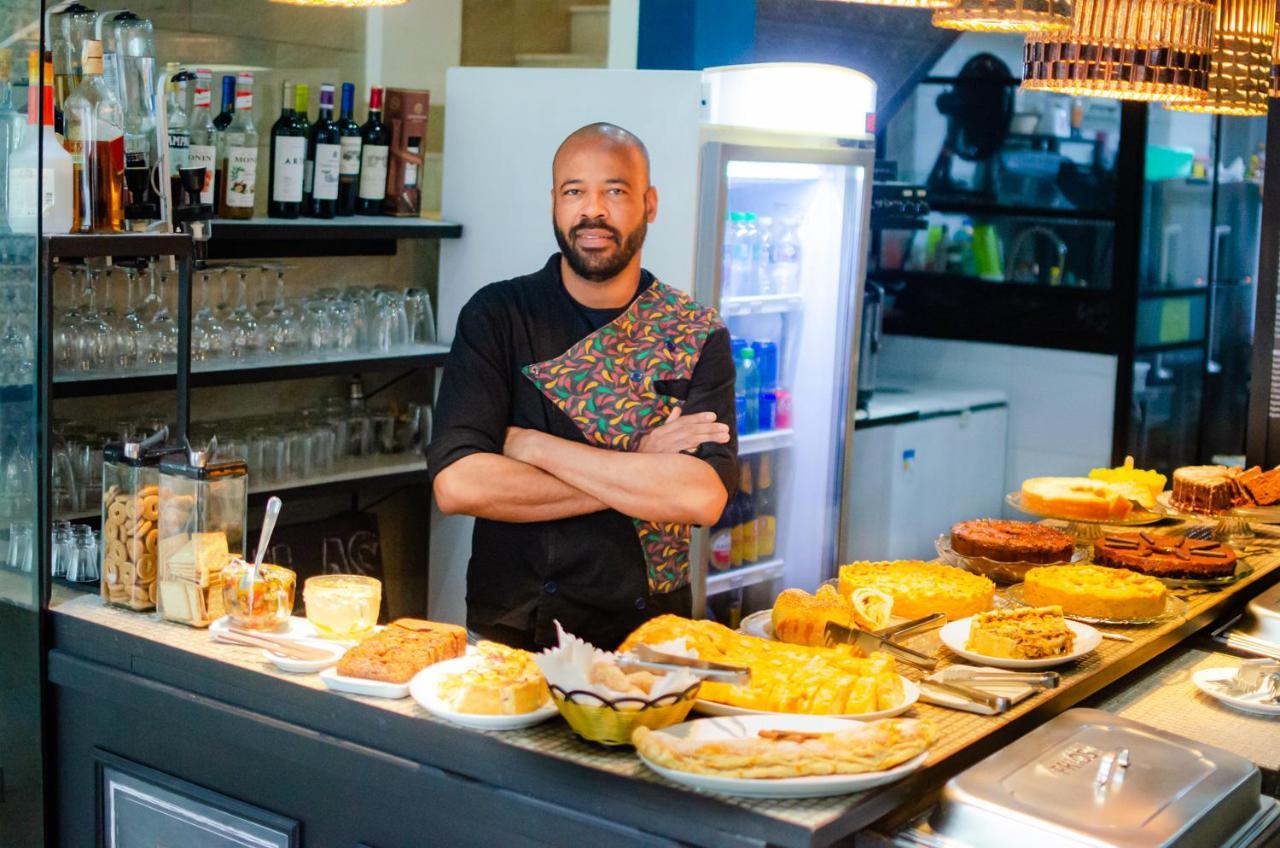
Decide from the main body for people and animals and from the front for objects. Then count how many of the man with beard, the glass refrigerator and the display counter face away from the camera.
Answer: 0

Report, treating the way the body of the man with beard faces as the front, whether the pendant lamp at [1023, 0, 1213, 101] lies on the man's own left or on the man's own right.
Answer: on the man's own left

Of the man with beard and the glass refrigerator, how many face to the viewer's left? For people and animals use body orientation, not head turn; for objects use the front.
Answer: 0

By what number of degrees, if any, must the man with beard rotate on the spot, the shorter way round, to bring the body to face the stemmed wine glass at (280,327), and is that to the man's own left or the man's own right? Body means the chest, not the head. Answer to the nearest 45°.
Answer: approximately 135° to the man's own right

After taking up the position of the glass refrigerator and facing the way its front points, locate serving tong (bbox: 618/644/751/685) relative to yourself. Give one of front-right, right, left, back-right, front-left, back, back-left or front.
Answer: front-right

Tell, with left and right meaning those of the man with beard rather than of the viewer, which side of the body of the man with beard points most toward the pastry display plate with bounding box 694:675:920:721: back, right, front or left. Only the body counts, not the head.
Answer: front

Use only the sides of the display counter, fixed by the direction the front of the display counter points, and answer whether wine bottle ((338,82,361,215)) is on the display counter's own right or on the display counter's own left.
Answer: on the display counter's own right

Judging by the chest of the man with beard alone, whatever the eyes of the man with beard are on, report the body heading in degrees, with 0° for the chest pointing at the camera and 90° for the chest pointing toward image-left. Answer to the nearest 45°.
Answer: approximately 0°

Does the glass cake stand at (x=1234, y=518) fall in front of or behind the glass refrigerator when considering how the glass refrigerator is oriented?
in front

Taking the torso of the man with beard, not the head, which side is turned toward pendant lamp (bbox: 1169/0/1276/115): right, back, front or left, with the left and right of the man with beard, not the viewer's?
left

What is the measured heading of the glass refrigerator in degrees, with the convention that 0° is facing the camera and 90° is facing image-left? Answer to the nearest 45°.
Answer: approximately 315°

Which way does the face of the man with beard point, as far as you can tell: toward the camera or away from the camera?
toward the camera

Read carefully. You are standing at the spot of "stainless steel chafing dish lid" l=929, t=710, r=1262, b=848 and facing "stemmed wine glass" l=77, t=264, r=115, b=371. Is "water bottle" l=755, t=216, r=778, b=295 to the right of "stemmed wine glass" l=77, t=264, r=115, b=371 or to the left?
right

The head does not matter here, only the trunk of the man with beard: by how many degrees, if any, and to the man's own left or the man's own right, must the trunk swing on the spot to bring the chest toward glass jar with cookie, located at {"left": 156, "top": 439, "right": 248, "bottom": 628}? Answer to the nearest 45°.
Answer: approximately 45° to the man's own right

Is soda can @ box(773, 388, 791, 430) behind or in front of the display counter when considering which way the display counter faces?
behind

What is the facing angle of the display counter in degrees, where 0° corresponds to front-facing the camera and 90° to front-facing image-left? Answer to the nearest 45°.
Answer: approximately 45°
